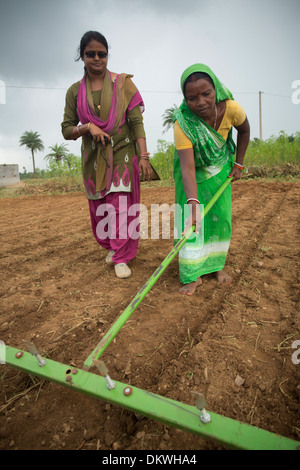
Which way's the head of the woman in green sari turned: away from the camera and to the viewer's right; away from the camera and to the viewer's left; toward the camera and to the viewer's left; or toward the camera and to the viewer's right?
toward the camera and to the viewer's left

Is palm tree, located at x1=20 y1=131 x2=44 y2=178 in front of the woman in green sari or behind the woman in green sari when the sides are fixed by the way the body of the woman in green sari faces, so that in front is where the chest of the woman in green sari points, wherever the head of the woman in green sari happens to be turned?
behind

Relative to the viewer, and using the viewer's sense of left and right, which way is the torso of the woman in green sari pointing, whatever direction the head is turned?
facing the viewer
